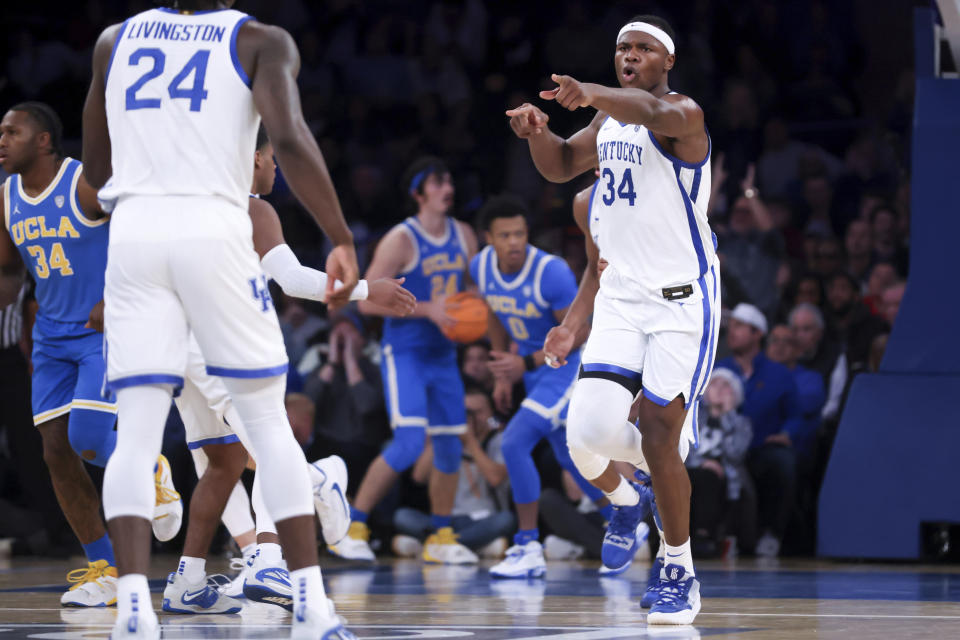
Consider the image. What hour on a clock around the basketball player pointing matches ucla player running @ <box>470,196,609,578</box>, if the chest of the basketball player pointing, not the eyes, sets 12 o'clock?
The ucla player running is roughly at 4 o'clock from the basketball player pointing.

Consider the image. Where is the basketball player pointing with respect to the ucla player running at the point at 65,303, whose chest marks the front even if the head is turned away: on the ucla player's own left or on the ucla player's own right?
on the ucla player's own left

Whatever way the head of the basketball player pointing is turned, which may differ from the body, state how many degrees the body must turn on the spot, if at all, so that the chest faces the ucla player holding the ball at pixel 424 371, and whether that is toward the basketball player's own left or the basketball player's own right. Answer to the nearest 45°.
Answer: approximately 135° to the basketball player's own right

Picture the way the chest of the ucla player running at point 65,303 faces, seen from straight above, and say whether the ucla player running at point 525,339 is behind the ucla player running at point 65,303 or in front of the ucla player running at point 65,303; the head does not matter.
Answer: behind

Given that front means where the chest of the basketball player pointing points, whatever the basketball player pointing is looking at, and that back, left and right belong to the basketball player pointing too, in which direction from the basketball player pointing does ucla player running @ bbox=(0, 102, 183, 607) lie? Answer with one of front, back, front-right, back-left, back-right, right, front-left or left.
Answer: front-right

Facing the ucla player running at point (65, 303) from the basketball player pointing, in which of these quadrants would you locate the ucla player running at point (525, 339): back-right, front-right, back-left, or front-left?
front-right

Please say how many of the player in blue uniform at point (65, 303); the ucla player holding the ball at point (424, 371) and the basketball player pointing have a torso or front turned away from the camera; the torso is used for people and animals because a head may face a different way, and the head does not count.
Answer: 0

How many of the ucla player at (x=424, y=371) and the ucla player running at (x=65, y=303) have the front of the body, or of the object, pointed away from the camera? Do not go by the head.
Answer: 0

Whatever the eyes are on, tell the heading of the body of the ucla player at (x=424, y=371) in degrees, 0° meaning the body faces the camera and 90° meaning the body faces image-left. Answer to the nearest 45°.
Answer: approximately 315°

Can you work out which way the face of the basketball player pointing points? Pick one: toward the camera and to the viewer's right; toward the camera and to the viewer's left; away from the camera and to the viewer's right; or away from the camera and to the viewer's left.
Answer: toward the camera and to the viewer's left

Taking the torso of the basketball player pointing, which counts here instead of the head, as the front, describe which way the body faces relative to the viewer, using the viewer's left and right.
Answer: facing the viewer and to the left of the viewer
